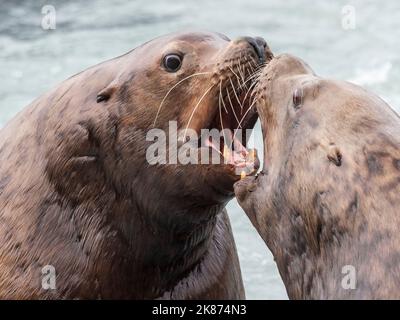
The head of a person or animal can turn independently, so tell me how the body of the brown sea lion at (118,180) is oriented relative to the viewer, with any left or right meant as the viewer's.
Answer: facing to the right of the viewer

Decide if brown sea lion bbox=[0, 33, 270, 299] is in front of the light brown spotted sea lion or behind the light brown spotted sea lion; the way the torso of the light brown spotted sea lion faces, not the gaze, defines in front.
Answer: in front

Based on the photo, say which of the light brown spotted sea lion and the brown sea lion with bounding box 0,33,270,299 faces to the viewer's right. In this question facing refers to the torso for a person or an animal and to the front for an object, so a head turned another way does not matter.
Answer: the brown sea lion

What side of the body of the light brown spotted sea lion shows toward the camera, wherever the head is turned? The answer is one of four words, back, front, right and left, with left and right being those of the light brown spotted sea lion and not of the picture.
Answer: left

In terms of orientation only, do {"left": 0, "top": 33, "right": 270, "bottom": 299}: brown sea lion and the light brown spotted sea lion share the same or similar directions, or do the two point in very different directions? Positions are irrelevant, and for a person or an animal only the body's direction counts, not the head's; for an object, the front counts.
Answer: very different directions

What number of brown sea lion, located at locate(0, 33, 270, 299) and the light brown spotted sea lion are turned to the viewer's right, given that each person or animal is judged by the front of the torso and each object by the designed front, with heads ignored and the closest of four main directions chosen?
1
